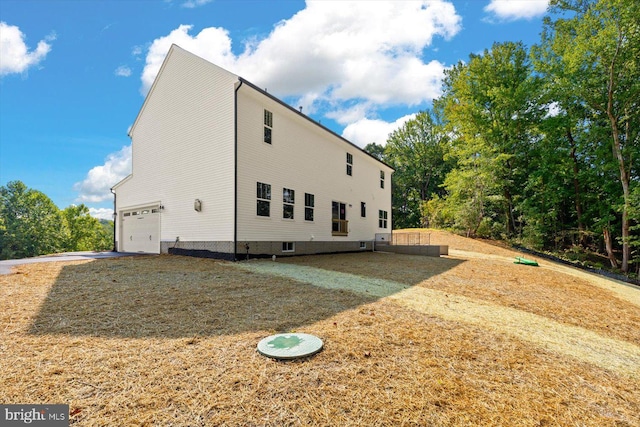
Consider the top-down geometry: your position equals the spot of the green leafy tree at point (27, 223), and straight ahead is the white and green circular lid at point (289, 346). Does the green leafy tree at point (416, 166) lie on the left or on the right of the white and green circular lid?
left

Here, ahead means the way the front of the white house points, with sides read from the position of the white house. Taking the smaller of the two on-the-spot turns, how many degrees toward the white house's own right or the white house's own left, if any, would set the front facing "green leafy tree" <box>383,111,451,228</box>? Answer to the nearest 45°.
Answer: approximately 90° to the white house's own right

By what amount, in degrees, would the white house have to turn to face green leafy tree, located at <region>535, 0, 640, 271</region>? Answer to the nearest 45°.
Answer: approximately 135° to its right

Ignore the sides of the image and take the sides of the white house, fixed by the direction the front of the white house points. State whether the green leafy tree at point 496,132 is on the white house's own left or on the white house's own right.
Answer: on the white house's own right

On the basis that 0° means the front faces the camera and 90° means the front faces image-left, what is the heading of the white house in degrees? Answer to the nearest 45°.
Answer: approximately 135°

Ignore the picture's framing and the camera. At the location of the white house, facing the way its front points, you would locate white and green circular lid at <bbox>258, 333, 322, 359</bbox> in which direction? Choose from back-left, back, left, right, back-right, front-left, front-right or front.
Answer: back-left

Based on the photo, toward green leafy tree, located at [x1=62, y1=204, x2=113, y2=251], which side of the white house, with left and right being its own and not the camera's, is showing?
front
